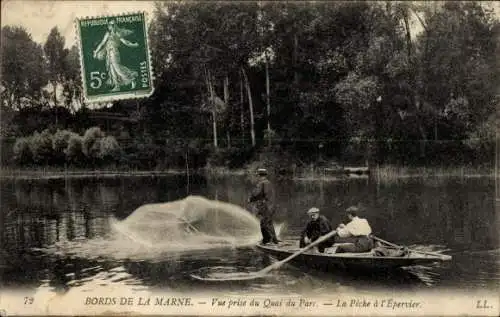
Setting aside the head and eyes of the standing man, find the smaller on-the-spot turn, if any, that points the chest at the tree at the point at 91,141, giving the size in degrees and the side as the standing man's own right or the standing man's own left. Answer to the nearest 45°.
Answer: approximately 45° to the standing man's own right

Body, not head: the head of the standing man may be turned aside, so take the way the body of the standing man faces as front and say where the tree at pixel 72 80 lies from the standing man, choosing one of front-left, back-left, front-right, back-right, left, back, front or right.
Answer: front-right

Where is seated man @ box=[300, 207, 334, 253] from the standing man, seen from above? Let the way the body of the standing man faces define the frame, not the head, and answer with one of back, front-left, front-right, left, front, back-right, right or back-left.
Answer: back-left

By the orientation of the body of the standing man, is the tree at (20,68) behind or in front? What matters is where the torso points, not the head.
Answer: in front

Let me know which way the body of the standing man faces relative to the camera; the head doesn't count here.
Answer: to the viewer's left

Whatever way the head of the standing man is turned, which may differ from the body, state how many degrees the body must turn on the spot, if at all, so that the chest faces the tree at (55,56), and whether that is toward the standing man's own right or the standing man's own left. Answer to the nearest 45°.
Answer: approximately 45° to the standing man's own right
